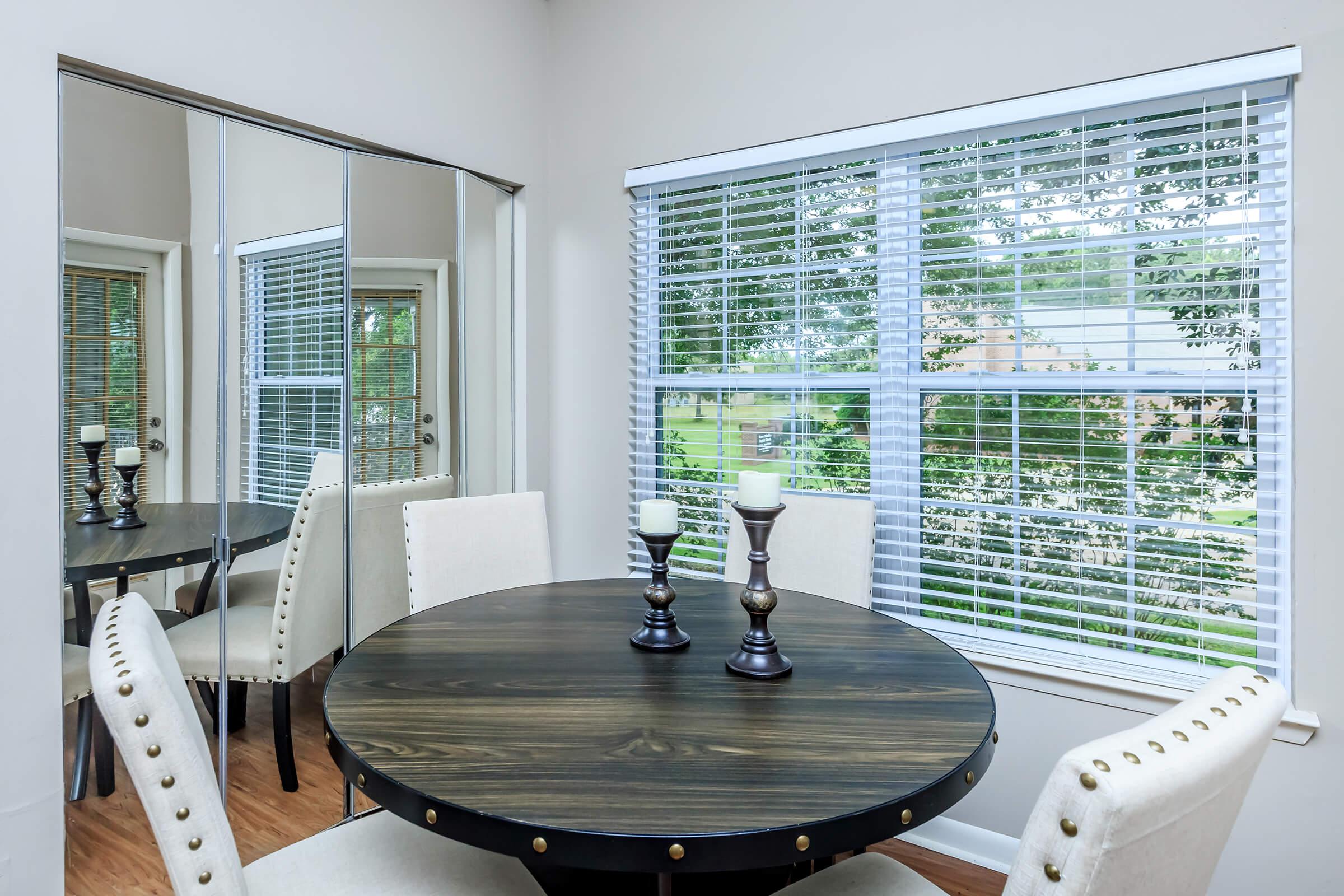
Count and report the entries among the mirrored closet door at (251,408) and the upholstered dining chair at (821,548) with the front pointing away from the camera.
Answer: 0

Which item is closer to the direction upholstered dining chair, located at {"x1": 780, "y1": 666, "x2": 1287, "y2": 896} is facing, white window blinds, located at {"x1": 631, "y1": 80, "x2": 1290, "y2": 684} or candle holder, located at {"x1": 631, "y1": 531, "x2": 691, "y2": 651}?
the candle holder

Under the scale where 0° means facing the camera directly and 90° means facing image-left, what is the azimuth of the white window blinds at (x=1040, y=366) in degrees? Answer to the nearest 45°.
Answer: approximately 45°

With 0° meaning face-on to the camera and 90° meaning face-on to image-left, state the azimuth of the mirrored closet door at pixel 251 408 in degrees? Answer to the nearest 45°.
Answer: approximately 315°

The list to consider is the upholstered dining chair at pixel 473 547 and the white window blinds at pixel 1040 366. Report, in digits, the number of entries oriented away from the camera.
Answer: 0

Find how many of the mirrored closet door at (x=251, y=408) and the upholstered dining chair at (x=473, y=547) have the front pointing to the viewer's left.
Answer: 0

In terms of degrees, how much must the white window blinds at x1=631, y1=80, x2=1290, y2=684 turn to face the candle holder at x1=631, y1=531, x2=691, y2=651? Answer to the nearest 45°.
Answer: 0° — it already faces it

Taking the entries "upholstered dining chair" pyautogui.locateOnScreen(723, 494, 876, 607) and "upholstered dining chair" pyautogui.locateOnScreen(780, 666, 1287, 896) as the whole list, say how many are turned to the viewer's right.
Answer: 0

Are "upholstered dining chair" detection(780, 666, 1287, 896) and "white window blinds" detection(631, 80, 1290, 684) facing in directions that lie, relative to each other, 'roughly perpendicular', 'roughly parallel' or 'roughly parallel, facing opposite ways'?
roughly perpendicular

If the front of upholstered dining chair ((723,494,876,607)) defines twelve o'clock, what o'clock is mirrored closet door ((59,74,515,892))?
The mirrored closet door is roughly at 1 o'clock from the upholstered dining chair.

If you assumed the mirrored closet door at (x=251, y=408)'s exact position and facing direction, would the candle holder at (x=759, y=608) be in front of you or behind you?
in front

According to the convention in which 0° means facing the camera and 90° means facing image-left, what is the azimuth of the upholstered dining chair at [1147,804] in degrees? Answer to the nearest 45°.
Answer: approximately 135°
